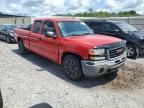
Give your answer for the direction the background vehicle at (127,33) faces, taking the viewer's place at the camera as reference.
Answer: facing the viewer and to the right of the viewer

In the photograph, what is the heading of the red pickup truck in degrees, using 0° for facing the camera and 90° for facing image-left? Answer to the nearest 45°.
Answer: approximately 315°

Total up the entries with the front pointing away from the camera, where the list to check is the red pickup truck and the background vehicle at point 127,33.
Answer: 0

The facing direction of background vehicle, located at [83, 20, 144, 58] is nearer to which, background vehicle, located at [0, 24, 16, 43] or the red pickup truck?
the red pickup truck

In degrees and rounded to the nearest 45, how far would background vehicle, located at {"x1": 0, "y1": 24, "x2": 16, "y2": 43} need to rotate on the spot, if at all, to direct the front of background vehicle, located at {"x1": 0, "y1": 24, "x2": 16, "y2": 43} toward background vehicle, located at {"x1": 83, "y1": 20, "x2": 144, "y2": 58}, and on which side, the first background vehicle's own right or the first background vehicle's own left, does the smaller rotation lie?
0° — it already faces it

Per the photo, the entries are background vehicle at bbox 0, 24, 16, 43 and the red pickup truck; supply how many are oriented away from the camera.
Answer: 0

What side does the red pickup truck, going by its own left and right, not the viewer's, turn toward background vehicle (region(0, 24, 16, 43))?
back

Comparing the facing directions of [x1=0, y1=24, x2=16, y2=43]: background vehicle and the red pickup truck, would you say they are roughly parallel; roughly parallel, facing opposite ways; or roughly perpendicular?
roughly parallel

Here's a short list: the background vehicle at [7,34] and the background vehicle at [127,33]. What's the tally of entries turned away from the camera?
0

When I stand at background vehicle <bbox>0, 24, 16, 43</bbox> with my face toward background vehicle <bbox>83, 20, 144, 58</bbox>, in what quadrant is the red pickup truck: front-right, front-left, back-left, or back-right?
front-right

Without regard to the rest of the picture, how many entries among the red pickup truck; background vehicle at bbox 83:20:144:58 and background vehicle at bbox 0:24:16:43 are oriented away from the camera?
0

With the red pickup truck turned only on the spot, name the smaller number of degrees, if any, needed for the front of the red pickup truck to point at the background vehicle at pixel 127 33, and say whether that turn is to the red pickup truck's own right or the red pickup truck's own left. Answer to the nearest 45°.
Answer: approximately 90° to the red pickup truck's own left
